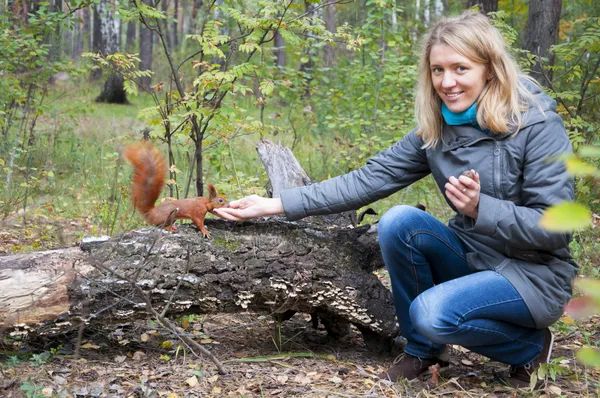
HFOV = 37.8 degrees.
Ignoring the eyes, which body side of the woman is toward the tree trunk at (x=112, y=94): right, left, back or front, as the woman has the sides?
right

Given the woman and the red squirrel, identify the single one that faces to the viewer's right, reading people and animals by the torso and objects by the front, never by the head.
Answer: the red squirrel

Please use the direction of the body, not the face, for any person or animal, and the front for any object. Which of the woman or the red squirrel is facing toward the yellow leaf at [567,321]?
the red squirrel

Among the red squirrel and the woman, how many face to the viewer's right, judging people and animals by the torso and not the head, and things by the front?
1

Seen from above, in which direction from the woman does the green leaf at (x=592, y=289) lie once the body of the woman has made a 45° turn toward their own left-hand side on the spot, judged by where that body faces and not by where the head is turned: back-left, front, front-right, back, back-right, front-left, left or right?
front

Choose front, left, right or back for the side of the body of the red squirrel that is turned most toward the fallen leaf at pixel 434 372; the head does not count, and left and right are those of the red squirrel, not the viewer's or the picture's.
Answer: front

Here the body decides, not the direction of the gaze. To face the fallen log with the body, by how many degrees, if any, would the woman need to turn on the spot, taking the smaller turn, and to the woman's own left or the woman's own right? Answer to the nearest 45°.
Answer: approximately 45° to the woman's own right

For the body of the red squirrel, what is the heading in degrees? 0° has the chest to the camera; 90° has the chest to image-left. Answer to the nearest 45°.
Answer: approximately 270°

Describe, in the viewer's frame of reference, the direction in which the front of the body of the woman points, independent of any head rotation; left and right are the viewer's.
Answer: facing the viewer and to the left of the viewer
